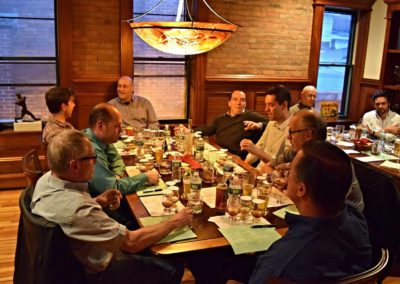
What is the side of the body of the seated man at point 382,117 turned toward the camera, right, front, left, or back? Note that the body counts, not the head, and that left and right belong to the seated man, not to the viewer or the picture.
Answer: front

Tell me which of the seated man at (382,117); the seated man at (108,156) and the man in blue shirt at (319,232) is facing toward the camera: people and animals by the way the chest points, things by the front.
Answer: the seated man at (382,117)

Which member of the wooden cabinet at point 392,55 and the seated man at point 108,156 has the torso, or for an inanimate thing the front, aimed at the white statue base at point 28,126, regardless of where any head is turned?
the wooden cabinet

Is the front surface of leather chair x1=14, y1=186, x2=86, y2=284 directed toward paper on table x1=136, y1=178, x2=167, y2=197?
yes

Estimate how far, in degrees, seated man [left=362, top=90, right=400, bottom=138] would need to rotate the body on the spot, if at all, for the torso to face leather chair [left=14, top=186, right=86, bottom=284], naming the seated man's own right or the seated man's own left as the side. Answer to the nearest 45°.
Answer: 0° — they already face it

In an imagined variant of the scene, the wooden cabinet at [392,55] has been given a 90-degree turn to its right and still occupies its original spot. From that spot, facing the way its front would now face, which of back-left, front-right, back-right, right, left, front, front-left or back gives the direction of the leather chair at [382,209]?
back-left

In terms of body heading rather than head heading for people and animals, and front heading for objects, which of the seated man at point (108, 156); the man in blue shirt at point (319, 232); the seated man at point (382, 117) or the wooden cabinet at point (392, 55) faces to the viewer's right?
the seated man at point (108, 156)

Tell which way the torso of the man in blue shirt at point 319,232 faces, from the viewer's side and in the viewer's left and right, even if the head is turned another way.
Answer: facing away from the viewer and to the left of the viewer

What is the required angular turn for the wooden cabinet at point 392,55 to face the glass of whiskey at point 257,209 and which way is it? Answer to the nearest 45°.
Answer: approximately 45° to its left

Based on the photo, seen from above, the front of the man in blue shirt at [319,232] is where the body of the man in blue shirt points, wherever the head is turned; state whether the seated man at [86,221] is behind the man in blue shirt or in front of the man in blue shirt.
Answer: in front

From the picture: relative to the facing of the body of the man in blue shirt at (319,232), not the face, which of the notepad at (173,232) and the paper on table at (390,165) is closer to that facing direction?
the notepad

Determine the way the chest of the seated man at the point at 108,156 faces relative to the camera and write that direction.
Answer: to the viewer's right

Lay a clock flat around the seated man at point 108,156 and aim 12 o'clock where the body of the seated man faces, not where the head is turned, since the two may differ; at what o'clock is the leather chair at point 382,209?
The leather chair is roughly at 1 o'clock from the seated man.

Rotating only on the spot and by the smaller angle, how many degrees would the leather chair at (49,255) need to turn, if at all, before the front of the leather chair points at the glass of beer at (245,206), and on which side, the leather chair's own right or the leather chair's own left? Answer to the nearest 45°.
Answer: approximately 45° to the leather chair's own right

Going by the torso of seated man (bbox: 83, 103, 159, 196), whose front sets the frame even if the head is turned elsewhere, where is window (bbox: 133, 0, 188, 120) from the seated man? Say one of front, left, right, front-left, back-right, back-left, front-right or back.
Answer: left

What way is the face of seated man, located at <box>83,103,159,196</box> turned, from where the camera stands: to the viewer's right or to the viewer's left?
to the viewer's right

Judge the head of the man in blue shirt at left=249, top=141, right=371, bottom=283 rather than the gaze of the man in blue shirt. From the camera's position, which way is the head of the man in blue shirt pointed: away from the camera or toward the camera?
away from the camera

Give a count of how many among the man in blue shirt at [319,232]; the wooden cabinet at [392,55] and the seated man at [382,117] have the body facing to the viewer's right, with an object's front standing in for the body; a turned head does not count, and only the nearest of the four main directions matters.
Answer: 0
